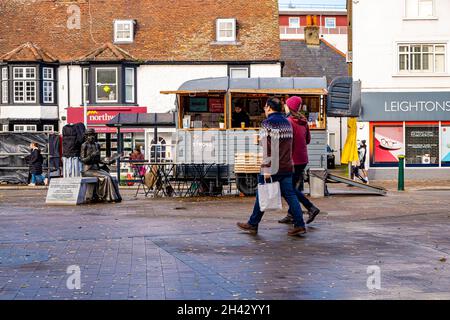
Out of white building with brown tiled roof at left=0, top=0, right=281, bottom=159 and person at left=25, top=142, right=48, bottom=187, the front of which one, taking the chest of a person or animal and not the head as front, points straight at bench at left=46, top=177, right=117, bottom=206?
the white building with brown tiled roof

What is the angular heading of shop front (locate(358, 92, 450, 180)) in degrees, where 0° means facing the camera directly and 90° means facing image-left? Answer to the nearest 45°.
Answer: approximately 0°

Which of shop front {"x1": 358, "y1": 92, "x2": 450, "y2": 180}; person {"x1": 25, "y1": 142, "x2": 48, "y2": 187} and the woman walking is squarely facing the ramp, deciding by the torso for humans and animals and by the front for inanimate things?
the shop front

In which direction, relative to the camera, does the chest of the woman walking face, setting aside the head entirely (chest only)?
to the viewer's left

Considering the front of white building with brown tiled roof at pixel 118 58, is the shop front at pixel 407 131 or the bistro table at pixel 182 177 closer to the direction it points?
the bistro table
